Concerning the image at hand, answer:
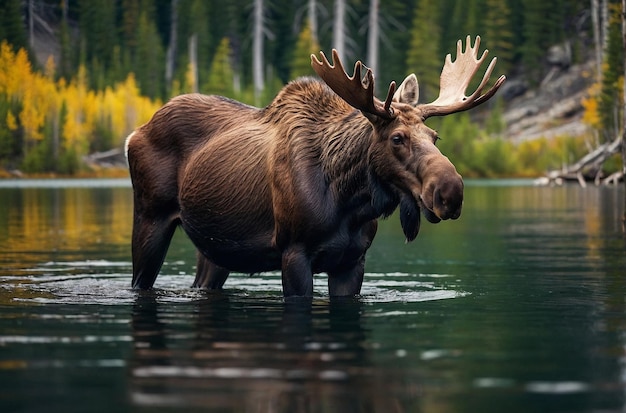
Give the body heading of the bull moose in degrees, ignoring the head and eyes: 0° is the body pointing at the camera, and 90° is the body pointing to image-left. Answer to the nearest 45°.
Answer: approximately 315°

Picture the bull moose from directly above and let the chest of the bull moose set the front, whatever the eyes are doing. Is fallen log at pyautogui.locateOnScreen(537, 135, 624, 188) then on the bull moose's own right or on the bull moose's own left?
on the bull moose's own left
